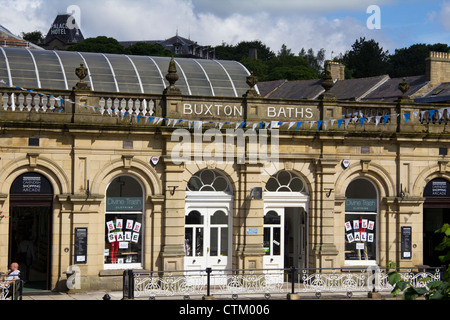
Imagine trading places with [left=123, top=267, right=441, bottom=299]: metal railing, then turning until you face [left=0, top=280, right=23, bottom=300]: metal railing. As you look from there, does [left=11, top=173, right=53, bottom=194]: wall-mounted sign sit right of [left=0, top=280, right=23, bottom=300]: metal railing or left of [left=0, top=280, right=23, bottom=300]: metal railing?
right

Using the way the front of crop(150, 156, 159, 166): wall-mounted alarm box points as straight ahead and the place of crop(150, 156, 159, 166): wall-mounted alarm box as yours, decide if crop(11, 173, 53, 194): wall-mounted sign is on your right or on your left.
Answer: on your right

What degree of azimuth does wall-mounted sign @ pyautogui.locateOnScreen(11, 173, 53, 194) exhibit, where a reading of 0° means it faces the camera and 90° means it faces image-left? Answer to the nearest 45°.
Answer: approximately 0°

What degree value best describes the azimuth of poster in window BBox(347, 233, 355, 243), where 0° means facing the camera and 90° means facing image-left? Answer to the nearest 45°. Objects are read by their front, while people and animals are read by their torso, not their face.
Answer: approximately 0°

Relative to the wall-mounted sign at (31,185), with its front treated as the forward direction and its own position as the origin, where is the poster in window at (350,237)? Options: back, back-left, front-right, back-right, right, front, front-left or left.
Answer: left

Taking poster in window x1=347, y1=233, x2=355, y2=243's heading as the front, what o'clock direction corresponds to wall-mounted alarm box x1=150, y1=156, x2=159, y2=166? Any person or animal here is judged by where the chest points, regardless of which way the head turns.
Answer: The wall-mounted alarm box is roughly at 2 o'clock from the poster in window.

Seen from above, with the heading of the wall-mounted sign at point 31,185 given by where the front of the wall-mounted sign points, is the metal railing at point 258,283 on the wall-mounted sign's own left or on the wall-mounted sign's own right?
on the wall-mounted sign's own left

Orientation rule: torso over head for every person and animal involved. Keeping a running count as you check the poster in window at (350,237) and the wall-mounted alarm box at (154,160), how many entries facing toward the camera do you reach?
2

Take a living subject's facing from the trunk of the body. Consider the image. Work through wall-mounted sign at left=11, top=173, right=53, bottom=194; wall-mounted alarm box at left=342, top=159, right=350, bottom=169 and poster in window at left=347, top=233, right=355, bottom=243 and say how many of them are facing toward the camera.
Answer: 3
